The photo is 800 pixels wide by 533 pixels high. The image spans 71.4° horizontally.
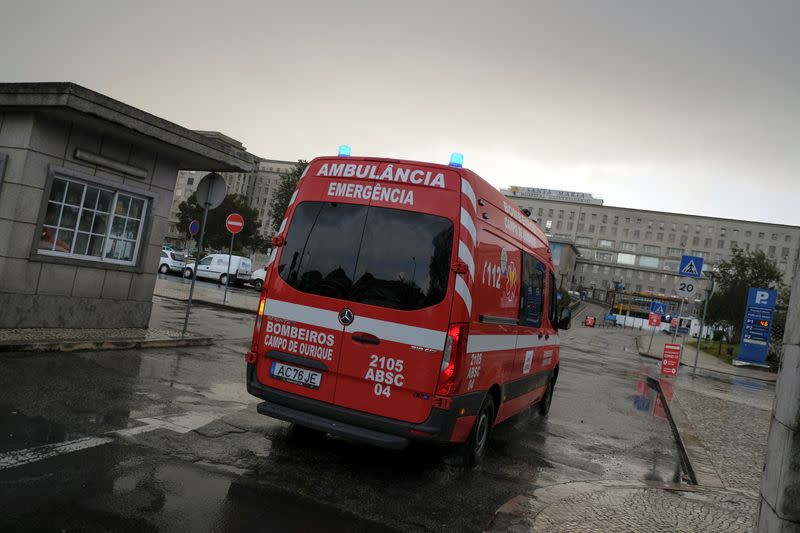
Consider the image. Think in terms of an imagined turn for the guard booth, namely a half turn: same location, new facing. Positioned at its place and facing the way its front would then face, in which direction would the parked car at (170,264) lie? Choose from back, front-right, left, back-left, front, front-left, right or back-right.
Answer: front-right

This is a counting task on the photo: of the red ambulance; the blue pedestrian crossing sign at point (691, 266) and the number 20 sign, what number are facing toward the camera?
2

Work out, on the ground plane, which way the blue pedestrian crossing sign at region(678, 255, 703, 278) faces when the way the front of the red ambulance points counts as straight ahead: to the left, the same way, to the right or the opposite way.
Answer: the opposite way

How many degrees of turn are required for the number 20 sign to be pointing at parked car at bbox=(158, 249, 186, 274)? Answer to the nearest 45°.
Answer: approximately 90° to its right

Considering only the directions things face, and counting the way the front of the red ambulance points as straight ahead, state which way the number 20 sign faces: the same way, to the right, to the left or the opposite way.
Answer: the opposite way

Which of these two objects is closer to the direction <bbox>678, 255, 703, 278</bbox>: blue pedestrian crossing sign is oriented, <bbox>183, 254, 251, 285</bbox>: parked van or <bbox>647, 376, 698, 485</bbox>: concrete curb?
the concrete curb

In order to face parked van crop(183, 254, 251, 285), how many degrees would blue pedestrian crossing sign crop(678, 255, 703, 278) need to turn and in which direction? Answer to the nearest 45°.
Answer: approximately 90° to its right

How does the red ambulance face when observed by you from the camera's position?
facing away from the viewer and to the right of the viewer
